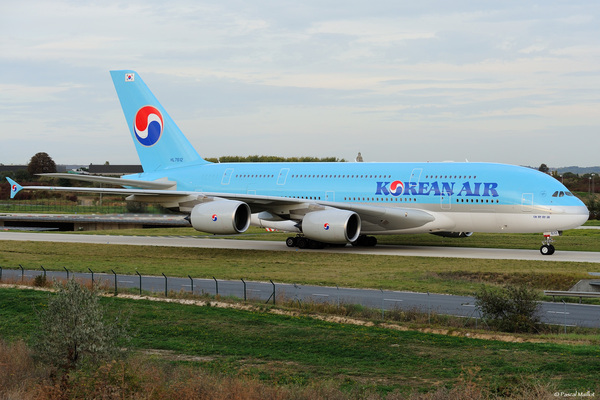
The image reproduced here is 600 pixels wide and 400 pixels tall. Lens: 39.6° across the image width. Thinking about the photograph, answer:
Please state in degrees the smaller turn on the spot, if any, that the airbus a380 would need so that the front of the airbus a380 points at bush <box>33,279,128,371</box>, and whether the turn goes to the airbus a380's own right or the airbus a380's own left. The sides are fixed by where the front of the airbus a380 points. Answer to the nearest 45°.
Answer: approximately 45° to the airbus a380's own right

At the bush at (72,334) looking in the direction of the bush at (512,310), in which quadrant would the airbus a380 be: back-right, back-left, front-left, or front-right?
front-left

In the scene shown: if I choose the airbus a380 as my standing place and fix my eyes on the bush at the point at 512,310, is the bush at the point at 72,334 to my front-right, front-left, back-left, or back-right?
front-right

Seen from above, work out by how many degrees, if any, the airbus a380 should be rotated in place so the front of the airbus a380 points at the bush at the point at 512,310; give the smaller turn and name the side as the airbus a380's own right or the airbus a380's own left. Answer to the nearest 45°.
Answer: approximately 45° to the airbus a380's own right

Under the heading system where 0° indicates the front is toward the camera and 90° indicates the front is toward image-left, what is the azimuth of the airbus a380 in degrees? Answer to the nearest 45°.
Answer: approximately 315°

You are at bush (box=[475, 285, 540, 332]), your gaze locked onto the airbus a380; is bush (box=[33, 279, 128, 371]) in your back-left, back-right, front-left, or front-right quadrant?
back-left

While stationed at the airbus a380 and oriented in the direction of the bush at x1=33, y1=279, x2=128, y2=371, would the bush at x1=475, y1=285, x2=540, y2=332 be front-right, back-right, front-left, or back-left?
front-left
